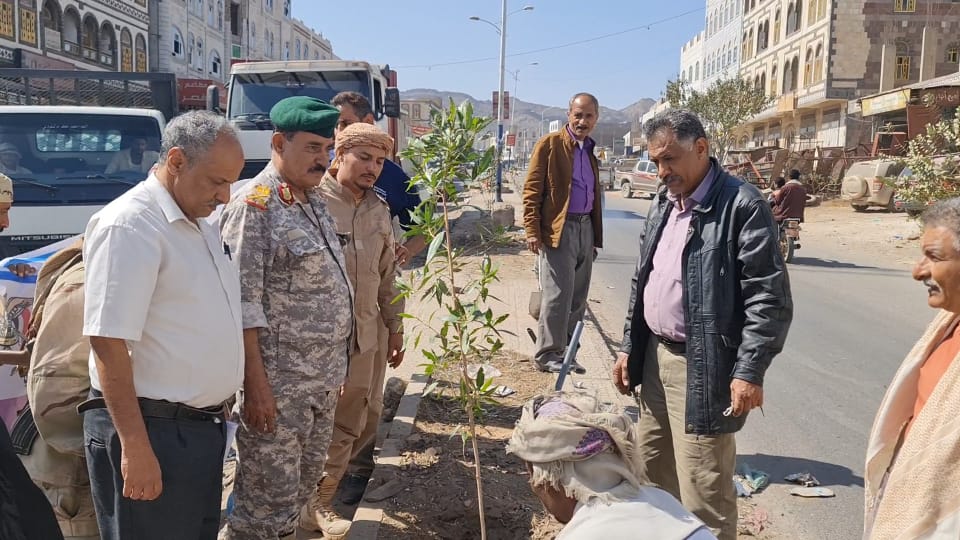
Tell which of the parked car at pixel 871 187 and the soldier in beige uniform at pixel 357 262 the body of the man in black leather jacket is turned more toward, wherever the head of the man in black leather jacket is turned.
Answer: the soldier in beige uniform

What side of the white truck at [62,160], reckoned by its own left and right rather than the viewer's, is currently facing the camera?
front

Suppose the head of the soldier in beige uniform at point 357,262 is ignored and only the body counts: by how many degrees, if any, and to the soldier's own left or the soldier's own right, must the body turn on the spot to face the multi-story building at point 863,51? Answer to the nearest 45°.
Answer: approximately 90° to the soldier's own left

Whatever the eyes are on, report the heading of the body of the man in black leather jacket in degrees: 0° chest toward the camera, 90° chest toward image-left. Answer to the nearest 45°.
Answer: approximately 45°

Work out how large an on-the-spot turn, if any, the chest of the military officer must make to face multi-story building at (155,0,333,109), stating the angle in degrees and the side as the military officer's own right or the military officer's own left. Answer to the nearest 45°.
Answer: approximately 135° to the military officer's own left

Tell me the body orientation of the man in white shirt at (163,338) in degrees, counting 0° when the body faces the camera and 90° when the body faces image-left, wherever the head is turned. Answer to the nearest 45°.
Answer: approximately 315°

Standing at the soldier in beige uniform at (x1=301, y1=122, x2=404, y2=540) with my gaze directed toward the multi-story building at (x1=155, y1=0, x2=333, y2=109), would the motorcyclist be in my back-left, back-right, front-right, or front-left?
front-right

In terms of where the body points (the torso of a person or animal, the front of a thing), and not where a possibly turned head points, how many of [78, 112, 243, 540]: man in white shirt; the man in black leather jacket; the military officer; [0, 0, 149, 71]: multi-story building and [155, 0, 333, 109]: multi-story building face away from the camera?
0

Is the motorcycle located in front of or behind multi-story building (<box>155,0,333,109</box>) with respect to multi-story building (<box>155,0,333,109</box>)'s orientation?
in front

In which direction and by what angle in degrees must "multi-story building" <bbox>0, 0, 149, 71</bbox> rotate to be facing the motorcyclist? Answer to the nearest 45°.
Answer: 0° — it already faces them

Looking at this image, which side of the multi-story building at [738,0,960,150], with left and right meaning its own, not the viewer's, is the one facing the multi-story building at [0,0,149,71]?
front

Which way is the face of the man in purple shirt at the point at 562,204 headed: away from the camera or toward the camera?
toward the camera

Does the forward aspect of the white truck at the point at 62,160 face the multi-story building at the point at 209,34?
no

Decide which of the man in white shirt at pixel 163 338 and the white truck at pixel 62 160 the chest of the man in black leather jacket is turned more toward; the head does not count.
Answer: the man in white shirt

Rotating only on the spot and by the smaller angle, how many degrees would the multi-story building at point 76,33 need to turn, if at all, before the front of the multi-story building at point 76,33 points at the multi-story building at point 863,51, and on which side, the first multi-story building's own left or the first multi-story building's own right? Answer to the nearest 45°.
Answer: approximately 45° to the first multi-story building's own left

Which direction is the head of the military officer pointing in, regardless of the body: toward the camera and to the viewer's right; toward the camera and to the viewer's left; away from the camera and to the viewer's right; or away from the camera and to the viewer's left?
toward the camera and to the viewer's right

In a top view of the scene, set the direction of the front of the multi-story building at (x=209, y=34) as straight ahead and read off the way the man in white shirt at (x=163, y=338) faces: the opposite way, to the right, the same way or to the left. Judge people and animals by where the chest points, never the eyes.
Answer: the same way

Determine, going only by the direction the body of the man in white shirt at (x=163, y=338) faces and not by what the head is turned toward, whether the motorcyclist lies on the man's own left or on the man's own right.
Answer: on the man's own left

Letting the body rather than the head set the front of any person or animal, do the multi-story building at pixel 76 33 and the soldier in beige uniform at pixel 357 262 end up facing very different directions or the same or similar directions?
same or similar directions

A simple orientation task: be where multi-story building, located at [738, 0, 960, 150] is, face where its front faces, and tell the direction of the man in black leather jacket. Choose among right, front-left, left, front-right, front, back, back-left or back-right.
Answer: front-left

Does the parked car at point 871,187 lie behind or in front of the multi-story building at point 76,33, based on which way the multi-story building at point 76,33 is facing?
in front

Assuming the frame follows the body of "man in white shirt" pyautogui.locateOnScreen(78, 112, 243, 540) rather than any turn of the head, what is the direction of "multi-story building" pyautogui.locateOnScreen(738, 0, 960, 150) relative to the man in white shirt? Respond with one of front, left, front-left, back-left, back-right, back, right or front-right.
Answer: left
